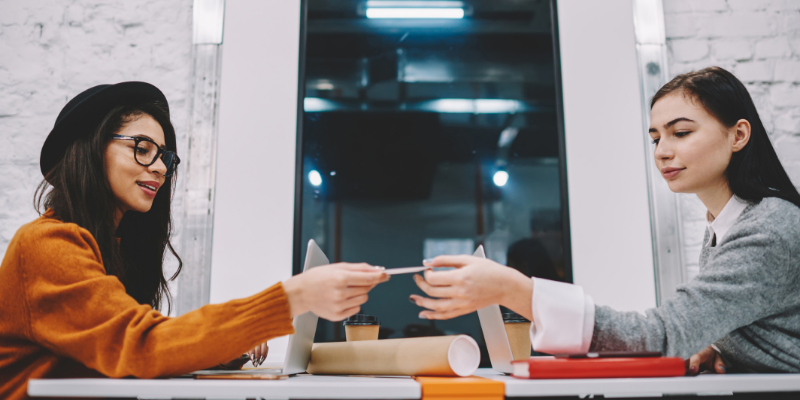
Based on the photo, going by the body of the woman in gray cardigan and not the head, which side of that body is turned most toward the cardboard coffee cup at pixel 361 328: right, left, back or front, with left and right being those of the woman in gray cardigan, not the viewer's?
front

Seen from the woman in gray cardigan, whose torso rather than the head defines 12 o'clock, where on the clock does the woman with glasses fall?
The woman with glasses is roughly at 11 o'clock from the woman in gray cardigan.

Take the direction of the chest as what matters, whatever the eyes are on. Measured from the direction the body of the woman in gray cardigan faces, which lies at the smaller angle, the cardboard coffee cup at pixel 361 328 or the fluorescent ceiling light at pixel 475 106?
the cardboard coffee cup

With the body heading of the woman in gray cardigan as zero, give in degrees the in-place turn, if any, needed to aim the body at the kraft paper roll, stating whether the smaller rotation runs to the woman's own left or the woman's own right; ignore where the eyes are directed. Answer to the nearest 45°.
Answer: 0° — they already face it

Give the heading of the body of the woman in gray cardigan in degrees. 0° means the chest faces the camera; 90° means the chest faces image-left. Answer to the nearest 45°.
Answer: approximately 90°

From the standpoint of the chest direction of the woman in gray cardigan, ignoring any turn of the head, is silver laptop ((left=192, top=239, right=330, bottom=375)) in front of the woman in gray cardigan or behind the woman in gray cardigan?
in front

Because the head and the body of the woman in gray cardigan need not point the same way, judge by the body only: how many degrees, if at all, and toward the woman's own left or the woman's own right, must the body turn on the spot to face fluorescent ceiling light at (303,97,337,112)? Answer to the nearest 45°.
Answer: approximately 45° to the woman's own right
